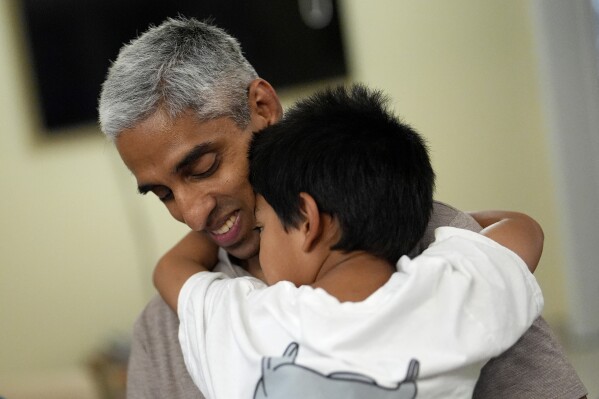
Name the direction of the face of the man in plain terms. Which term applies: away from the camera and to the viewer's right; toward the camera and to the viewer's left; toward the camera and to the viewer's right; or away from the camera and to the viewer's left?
toward the camera and to the viewer's left

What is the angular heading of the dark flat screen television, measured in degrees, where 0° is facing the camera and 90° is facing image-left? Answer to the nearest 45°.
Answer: approximately 0°

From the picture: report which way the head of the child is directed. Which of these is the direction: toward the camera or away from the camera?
away from the camera

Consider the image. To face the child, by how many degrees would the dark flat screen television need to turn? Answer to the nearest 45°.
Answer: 0° — it already faces them
